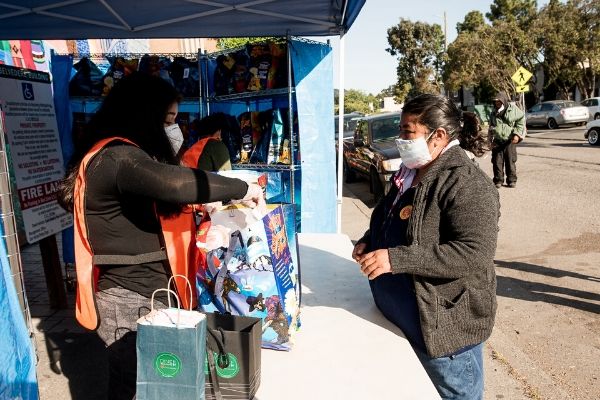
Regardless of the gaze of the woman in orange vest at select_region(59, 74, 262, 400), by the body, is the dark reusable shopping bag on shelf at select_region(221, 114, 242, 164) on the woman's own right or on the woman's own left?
on the woman's own left

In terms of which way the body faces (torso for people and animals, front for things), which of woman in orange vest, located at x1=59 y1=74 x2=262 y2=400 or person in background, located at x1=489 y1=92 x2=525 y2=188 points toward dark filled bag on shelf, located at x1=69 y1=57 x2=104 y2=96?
the person in background

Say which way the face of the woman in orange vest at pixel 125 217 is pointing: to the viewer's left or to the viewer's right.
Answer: to the viewer's right

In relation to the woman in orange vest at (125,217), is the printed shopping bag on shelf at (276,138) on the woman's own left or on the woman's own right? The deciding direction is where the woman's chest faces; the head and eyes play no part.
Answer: on the woman's own left

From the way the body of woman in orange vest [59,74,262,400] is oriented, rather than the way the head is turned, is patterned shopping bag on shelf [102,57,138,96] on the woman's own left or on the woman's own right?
on the woman's own left

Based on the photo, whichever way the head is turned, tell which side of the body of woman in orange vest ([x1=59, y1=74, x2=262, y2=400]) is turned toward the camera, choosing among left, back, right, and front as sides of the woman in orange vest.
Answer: right

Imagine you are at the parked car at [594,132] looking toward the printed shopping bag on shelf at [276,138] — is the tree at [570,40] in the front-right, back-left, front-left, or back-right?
back-right

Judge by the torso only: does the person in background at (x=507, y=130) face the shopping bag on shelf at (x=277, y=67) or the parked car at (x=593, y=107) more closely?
the shopping bag on shelf

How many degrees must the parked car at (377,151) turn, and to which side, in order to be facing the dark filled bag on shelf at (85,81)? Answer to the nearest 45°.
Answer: approximately 90° to its right

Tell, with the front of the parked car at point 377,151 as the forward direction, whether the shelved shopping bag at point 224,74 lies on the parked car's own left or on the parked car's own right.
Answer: on the parked car's own right

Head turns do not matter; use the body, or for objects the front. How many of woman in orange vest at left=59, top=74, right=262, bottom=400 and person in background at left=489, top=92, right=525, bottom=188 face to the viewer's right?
1

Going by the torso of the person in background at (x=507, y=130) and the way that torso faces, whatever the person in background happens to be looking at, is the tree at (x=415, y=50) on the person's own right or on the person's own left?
on the person's own right
